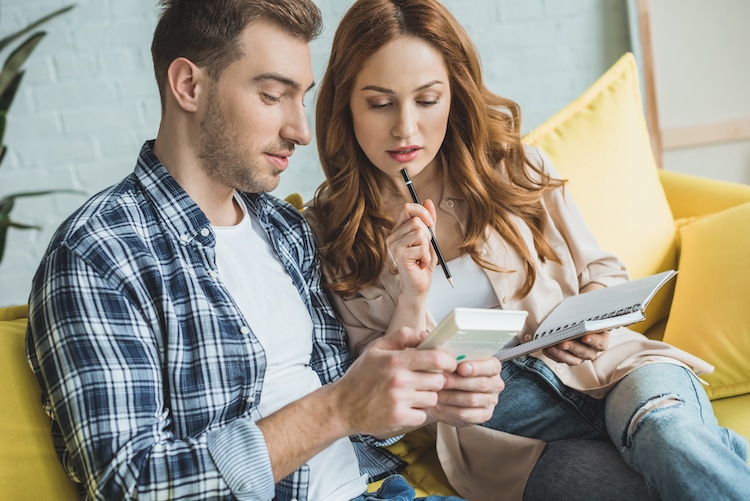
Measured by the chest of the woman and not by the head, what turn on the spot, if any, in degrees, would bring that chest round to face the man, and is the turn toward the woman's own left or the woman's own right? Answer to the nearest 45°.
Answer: approximately 45° to the woman's own right

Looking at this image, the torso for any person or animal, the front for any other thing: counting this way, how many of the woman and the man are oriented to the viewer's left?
0

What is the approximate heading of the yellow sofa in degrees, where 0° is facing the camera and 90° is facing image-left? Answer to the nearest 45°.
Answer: approximately 0°

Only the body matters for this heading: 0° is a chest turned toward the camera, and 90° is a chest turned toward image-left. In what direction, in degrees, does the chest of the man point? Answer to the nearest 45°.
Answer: approximately 315°
